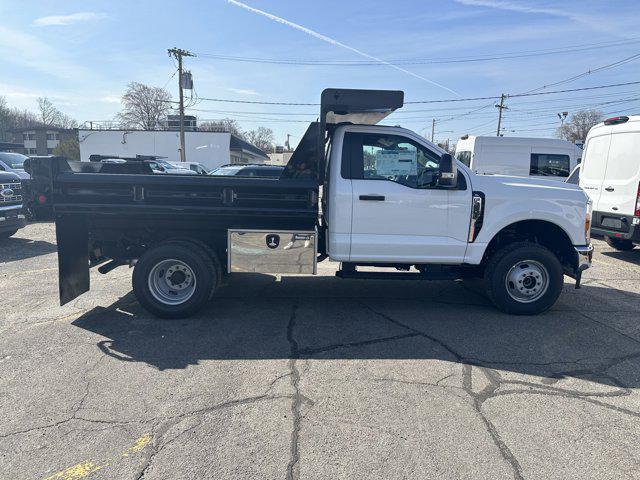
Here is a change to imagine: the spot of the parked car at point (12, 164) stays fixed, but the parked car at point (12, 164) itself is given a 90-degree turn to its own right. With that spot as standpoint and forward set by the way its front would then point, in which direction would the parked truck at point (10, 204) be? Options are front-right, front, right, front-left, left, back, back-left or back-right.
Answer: front-left

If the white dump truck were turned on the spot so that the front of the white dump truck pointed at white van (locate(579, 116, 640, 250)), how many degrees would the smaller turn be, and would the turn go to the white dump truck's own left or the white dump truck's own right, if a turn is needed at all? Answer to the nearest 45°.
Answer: approximately 45° to the white dump truck's own left

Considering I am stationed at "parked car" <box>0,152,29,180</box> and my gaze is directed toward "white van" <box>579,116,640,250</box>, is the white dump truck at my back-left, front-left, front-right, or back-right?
front-right

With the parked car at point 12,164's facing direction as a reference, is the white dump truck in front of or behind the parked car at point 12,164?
in front

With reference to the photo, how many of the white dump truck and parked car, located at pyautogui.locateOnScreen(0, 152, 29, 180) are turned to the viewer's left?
0

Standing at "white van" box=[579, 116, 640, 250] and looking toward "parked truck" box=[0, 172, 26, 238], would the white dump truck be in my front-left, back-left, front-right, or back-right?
front-left

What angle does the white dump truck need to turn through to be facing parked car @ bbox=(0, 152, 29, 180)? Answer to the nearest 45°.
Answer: approximately 135° to its left

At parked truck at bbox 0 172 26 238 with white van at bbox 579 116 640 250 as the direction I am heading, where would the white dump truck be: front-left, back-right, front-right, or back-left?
front-right

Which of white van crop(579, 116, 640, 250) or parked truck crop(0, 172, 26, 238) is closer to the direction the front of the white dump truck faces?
the white van

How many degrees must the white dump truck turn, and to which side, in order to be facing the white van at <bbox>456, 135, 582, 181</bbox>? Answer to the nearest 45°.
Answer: approximately 45° to its left

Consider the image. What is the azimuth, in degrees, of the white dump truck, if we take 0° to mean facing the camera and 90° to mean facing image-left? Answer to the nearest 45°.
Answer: approximately 270°

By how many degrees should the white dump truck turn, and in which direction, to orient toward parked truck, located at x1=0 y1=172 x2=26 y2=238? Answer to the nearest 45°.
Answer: approximately 135° to its left
